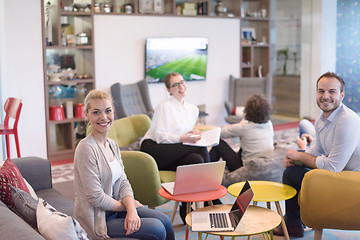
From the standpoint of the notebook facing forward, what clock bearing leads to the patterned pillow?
The patterned pillow is roughly at 12 o'clock from the notebook.

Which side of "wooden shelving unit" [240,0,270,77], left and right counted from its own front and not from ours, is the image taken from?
front

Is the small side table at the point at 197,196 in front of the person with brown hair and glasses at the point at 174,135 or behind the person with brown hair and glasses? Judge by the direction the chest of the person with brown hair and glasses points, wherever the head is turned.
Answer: in front

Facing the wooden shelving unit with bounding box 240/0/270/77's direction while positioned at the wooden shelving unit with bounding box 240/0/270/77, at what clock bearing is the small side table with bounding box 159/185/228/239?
The small side table is roughly at 12 o'clock from the wooden shelving unit.

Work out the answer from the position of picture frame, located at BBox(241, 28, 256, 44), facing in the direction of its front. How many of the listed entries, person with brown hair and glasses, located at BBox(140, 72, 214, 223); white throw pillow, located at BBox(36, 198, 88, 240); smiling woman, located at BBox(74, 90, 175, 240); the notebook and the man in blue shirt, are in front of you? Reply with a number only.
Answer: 5

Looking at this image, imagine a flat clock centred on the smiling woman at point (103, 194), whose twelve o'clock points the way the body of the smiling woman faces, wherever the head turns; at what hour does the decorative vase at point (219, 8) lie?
The decorative vase is roughly at 8 o'clock from the smiling woman.

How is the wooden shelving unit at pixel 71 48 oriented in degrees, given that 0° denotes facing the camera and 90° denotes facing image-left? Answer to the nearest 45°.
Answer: approximately 0°

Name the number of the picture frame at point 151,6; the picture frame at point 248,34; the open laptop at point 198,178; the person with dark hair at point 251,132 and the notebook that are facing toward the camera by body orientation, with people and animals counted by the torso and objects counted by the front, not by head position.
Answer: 2

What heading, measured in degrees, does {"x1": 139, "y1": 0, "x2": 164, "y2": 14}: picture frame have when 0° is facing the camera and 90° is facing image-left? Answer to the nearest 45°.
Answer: approximately 0°

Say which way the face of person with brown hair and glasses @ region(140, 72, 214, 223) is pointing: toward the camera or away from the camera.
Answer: toward the camera

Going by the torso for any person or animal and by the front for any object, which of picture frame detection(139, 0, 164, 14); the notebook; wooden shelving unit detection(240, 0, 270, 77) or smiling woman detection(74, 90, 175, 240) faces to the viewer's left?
the notebook

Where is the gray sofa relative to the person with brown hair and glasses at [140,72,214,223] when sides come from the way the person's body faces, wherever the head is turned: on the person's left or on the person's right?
on the person's right

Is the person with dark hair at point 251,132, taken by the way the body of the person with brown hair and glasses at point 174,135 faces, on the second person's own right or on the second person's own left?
on the second person's own left

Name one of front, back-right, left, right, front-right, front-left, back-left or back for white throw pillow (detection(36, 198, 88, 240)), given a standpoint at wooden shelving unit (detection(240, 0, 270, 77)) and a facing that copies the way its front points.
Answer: front

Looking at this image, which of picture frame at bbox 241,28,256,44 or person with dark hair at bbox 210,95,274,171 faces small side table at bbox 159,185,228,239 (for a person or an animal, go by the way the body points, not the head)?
the picture frame

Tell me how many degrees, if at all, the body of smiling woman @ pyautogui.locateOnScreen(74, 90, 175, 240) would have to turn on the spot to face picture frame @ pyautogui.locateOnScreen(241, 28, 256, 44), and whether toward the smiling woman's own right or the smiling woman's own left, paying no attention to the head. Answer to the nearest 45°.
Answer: approximately 135° to the smiling woman's own left

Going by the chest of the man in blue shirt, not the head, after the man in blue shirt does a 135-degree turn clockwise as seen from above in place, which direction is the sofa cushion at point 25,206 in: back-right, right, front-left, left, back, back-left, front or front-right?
back-left

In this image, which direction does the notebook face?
to the viewer's left
